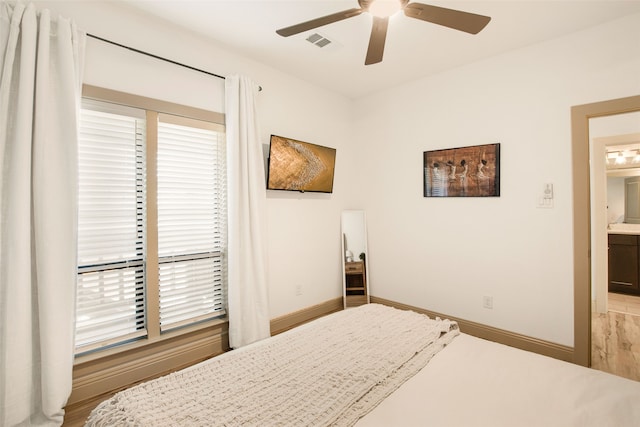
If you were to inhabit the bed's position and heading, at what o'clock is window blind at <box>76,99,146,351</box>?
The window blind is roughly at 11 o'clock from the bed.

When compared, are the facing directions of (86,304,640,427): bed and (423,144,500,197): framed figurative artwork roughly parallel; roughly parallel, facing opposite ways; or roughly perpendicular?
roughly perpendicular

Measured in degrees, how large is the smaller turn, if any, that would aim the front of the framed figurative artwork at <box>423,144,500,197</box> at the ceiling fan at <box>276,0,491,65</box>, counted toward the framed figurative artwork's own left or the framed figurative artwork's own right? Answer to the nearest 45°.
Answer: approximately 45° to the framed figurative artwork's own left

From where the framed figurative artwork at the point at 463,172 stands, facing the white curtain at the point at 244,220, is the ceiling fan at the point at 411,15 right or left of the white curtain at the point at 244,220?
left

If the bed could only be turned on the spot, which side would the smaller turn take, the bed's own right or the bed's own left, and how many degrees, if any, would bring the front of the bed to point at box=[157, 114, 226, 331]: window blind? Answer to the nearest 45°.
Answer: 0° — it already faces it

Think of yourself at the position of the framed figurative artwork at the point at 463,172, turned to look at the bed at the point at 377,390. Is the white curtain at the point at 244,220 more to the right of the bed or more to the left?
right

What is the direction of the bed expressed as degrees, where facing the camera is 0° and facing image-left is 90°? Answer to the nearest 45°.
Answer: approximately 135°

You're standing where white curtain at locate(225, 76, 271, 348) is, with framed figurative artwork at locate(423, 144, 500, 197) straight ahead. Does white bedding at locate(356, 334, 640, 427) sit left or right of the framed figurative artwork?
right
